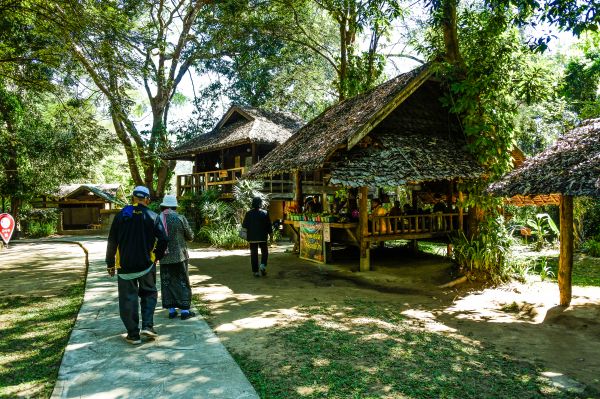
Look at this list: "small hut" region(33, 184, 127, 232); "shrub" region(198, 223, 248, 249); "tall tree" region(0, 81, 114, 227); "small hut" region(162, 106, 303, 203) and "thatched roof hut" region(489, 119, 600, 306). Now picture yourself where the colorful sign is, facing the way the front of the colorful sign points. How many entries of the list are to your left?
1

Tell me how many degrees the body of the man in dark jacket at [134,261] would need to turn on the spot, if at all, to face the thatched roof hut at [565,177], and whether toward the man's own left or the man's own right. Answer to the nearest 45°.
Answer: approximately 90° to the man's own right

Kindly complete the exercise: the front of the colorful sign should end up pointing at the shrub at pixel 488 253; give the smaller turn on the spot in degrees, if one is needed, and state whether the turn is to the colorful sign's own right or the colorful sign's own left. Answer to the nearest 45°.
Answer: approximately 90° to the colorful sign's own left

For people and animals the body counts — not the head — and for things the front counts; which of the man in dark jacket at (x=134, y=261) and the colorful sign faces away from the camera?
the man in dark jacket

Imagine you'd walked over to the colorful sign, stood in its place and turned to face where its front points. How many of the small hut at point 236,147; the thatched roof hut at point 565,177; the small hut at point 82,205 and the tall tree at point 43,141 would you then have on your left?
1

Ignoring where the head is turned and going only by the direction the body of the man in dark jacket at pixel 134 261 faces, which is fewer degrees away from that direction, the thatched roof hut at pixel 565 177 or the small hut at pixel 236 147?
the small hut

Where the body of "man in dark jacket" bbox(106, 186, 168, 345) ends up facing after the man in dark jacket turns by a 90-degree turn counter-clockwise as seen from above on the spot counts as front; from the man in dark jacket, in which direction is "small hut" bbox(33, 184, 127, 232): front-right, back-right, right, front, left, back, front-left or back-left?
right

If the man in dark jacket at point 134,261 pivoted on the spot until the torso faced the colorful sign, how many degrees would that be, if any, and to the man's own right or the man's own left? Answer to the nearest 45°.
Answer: approximately 45° to the man's own right

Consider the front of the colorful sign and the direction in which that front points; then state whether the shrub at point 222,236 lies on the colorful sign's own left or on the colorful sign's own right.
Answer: on the colorful sign's own right

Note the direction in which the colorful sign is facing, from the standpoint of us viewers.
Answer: facing the viewer and to the left of the viewer

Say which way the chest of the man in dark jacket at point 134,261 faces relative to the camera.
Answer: away from the camera

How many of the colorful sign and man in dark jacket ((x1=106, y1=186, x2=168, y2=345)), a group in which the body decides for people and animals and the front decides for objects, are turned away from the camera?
1
